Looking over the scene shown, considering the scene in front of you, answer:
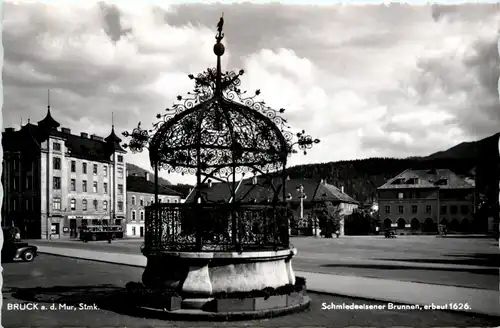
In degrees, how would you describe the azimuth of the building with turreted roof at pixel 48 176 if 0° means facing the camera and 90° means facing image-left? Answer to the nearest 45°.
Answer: approximately 315°

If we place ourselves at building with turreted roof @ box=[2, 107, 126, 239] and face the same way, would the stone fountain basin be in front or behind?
in front

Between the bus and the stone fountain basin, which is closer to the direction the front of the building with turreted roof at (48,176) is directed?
the stone fountain basin
